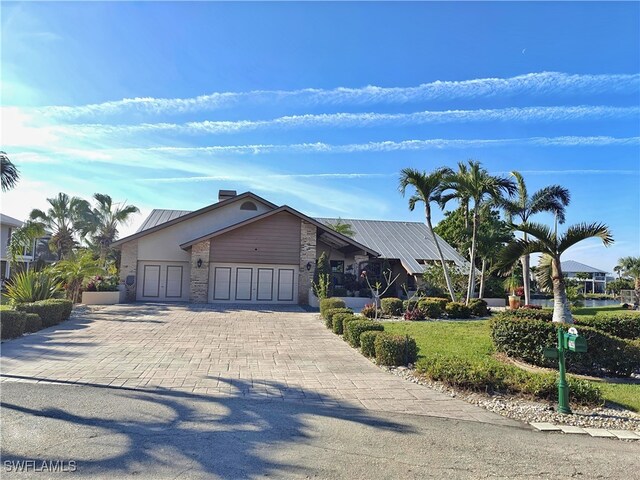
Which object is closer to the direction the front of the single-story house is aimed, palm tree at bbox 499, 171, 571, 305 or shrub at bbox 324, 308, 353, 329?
the shrub

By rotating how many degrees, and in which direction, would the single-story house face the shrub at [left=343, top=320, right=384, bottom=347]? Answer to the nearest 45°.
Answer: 0° — it already faces it

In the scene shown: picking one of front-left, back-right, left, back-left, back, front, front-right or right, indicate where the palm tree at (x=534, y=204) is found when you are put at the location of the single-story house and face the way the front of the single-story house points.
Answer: left

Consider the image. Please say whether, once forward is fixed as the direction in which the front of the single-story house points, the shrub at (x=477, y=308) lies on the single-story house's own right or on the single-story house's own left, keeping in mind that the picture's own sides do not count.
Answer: on the single-story house's own left

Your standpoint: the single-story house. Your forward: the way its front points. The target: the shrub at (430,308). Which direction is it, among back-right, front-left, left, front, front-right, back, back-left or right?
front-left

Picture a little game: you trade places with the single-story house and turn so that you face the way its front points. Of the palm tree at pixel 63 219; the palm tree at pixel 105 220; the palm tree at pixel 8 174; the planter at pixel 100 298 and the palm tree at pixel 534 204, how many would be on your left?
1

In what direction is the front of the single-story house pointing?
toward the camera

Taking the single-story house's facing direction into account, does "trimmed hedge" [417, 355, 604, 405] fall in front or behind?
in front

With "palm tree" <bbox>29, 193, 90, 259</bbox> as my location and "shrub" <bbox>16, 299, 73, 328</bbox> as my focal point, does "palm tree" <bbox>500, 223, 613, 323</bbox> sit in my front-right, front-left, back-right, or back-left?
front-left

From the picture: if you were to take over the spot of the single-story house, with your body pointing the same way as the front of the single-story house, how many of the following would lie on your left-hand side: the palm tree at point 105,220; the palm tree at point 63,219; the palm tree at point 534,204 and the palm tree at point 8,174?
1

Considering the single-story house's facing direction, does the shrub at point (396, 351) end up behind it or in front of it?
in front

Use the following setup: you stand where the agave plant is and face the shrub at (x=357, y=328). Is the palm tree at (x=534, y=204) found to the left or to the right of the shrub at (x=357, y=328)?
left

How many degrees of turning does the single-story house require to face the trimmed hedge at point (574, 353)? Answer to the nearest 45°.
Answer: approximately 45° to its left

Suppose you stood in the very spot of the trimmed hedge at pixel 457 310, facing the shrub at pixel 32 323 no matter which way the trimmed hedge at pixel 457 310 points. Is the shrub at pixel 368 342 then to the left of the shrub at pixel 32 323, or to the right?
left
